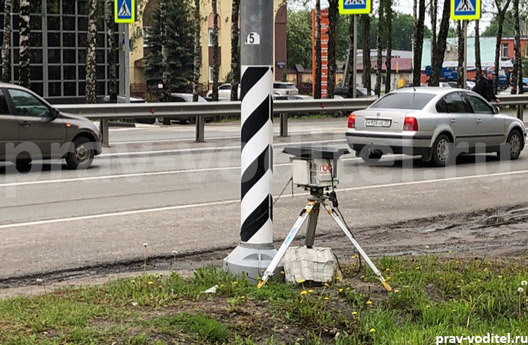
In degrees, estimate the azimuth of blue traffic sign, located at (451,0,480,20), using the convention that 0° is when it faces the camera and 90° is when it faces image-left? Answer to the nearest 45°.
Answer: approximately 0°

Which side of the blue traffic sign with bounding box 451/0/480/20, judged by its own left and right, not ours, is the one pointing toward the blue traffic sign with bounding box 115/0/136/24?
right

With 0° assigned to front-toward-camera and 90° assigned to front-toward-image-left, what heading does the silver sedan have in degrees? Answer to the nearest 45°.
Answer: approximately 225°

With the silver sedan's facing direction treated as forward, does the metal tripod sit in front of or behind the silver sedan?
behind

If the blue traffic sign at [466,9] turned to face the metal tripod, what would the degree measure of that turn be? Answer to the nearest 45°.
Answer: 0° — it already faces it

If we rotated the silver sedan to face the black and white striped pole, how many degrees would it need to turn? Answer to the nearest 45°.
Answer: approximately 135° to its right

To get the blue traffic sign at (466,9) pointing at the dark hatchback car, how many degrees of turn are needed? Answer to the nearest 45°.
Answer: approximately 45° to its right

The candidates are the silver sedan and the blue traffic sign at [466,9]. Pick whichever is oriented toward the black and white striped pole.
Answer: the blue traffic sign

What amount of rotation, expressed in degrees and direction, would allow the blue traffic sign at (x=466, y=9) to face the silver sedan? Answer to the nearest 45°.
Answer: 0° — it already faces it
